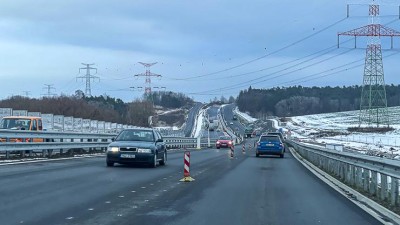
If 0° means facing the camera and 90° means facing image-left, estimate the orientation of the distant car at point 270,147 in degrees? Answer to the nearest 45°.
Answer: approximately 180°

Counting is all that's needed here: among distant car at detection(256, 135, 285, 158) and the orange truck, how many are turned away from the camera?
1

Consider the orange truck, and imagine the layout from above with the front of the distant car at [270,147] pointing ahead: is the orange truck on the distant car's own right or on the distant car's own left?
on the distant car's own left

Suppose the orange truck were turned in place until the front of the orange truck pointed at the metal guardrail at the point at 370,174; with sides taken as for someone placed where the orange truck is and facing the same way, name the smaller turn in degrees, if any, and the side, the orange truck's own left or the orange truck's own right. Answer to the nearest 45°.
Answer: approximately 90° to the orange truck's own left

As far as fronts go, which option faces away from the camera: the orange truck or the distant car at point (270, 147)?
the distant car

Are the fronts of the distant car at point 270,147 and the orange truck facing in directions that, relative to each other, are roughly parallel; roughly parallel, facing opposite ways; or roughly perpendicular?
roughly parallel, facing opposite ways

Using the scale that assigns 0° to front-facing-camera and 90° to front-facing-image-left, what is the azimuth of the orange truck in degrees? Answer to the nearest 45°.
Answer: approximately 45°

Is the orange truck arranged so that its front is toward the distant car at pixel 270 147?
no
